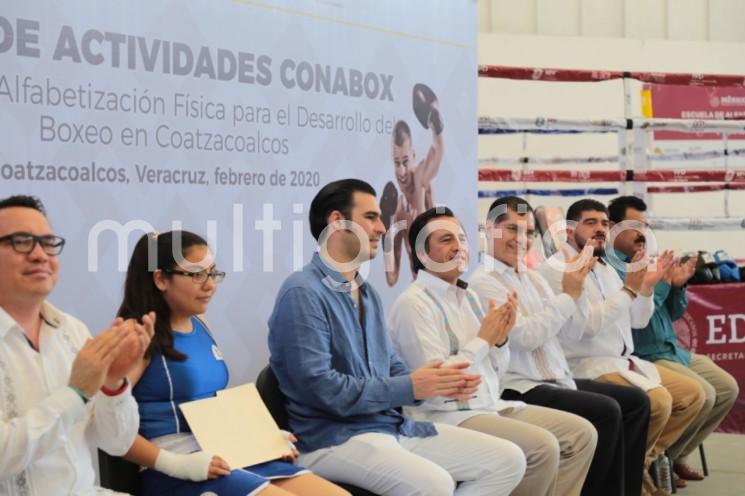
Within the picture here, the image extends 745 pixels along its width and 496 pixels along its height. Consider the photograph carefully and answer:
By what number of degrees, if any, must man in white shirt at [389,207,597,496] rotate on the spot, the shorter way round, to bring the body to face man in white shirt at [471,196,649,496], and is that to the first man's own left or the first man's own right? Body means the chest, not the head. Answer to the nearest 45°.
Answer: approximately 90° to the first man's own left

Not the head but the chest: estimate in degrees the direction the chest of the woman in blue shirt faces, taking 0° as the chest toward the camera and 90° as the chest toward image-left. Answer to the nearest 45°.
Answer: approximately 315°

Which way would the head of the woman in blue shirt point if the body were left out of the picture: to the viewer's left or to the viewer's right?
to the viewer's right

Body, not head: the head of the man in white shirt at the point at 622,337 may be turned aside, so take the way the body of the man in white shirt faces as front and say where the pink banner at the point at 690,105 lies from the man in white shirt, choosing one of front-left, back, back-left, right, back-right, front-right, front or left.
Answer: back-left

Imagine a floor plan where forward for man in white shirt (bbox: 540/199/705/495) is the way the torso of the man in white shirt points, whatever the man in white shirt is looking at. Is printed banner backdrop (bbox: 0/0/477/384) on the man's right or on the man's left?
on the man's right
